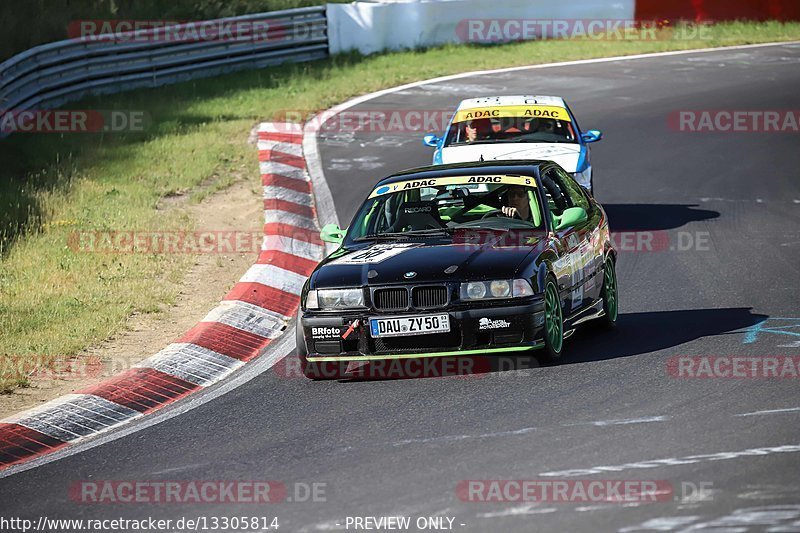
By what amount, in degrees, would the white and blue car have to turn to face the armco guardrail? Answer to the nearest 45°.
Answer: approximately 135° to its right

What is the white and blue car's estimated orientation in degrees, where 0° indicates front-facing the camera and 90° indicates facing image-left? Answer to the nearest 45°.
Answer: approximately 0°

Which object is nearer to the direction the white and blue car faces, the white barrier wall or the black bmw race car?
the black bmw race car

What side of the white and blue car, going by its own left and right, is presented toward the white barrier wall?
back

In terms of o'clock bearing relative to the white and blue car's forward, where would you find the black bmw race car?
The black bmw race car is roughly at 12 o'clock from the white and blue car.

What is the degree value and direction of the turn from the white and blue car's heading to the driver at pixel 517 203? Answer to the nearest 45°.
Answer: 0° — it already faces them
